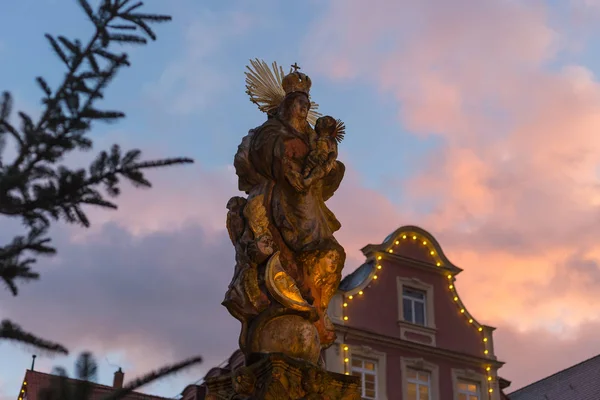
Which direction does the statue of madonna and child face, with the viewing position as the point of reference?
facing the viewer and to the right of the viewer

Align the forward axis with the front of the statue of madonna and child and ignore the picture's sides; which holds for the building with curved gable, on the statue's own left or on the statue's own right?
on the statue's own left

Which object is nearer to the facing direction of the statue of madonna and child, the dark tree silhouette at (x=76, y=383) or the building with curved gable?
the dark tree silhouette

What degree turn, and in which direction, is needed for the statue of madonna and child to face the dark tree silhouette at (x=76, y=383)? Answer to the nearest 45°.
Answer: approximately 45° to its right
